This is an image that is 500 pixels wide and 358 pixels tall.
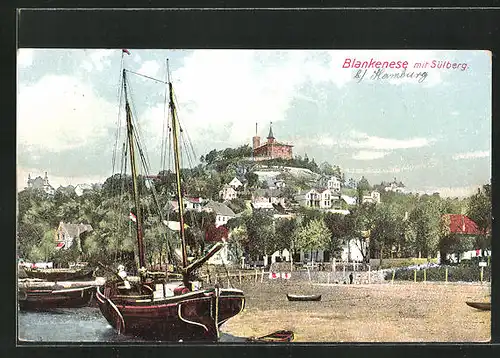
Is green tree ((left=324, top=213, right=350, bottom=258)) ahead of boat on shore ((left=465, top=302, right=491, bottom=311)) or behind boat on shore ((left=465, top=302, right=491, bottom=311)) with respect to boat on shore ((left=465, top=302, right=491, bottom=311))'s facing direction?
ahead

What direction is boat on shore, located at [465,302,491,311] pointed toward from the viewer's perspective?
to the viewer's left

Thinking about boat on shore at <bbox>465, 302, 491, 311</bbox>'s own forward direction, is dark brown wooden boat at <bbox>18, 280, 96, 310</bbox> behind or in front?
in front

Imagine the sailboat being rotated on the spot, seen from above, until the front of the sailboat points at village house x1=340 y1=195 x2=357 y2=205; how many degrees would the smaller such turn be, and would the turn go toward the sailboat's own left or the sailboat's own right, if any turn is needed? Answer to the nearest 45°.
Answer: approximately 45° to the sailboat's own left

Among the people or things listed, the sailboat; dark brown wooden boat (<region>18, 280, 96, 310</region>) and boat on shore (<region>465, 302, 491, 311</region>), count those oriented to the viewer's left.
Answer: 1

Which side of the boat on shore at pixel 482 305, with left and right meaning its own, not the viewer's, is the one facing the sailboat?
front
